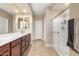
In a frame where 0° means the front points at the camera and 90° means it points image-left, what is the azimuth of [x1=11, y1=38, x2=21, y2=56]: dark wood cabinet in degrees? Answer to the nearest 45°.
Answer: approximately 315°

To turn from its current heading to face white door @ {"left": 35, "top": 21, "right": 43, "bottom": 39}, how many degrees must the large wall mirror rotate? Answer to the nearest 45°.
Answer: approximately 90° to its left

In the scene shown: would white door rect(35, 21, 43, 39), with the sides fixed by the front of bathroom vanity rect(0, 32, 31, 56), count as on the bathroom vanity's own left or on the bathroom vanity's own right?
on the bathroom vanity's own left
